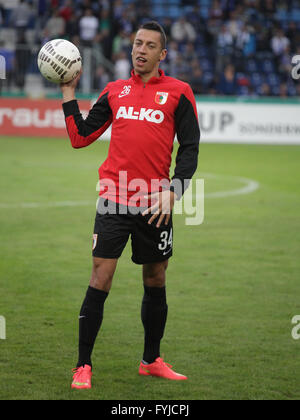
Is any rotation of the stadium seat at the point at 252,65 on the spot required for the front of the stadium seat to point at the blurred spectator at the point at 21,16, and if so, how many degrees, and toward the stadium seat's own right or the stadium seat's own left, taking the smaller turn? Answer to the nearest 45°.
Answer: approximately 90° to the stadium seat's own right

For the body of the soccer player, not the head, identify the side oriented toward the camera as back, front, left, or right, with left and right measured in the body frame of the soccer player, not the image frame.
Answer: front

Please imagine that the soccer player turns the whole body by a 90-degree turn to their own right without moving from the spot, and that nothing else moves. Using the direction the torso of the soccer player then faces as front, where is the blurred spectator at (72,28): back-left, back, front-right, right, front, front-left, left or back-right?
right

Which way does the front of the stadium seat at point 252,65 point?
toward the camera

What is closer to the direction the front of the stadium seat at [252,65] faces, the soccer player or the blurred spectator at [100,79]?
the soccer player

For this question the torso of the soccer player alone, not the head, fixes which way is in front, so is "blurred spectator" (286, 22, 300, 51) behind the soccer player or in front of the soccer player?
behind

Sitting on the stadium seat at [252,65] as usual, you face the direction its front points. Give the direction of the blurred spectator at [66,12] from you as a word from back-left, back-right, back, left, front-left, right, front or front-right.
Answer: right

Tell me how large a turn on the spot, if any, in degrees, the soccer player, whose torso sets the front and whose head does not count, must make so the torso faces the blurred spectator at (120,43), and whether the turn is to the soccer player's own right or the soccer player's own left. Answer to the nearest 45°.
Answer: approximately 180°

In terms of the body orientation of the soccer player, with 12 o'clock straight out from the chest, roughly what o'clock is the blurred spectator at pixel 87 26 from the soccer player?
The blurred spectator is roughly at 6 o'clock from the soccer player.

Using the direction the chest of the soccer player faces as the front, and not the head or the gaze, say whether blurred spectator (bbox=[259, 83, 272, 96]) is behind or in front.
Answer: behind

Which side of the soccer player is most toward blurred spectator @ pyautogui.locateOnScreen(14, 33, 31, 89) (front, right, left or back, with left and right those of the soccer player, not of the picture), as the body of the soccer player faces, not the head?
back

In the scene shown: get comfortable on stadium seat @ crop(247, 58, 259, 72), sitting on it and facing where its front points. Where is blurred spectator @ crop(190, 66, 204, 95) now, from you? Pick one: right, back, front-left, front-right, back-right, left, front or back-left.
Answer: front-right

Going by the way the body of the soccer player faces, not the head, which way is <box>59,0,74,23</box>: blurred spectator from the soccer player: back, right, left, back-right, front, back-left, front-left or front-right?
back

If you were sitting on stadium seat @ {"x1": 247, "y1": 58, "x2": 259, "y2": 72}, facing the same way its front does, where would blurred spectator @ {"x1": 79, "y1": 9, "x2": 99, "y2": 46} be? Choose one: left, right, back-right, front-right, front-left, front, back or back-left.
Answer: right

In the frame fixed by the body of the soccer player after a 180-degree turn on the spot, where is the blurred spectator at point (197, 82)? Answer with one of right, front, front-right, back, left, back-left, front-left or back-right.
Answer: front
